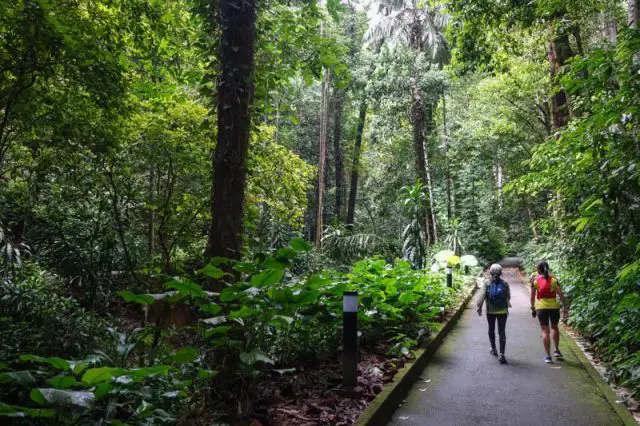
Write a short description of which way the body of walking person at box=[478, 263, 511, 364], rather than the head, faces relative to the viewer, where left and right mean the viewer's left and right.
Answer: facing away from the viewer

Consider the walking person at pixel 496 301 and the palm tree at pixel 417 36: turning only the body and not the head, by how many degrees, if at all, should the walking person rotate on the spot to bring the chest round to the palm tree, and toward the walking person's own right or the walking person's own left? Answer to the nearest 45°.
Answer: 0° — they already face it

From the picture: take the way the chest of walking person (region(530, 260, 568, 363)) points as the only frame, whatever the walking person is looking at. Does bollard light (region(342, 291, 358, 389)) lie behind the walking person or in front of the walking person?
behind

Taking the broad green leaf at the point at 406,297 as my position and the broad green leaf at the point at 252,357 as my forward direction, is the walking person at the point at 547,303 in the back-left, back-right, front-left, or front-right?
back-left

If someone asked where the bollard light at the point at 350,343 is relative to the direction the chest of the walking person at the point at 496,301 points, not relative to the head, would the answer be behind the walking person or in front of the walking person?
behind

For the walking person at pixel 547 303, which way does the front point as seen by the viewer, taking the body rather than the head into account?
away from the camera

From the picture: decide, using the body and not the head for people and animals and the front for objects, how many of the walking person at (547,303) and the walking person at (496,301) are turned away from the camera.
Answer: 2

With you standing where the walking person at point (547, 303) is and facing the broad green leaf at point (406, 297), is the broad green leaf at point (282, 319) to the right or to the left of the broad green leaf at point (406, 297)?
left

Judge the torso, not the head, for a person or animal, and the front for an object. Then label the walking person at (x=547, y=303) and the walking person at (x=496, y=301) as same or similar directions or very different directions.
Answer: same or similar directions

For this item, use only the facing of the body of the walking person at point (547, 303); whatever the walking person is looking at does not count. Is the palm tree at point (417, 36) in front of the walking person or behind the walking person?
in front

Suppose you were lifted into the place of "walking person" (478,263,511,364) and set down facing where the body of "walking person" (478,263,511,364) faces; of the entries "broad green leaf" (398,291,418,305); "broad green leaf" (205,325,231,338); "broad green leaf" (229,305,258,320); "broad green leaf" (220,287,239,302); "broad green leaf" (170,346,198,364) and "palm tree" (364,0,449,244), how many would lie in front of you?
1
